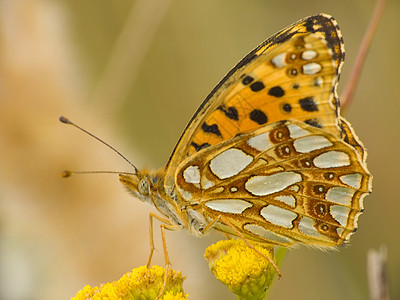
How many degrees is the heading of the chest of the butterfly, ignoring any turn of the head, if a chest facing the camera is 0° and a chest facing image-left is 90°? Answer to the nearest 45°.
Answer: approximately 90°

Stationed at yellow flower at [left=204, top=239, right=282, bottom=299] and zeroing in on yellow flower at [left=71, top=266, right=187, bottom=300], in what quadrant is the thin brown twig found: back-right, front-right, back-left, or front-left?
back-right
